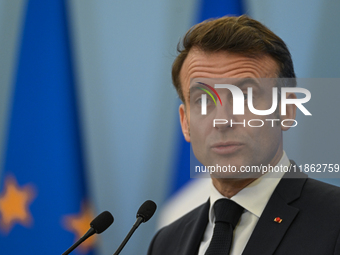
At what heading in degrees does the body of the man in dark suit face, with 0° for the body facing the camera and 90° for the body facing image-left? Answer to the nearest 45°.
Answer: approximately 45°

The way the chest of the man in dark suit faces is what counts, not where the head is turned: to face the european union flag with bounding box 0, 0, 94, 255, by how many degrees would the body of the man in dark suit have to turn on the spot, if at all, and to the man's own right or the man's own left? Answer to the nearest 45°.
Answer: approximately 90° to the man's own right
